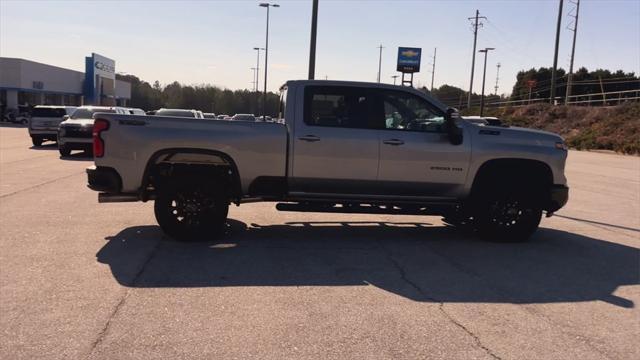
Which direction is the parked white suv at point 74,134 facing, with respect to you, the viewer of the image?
facing the viewer and to the left of the viewer

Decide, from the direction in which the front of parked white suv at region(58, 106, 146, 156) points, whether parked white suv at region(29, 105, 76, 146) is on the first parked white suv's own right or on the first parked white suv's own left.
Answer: on the first parked white suv's own right

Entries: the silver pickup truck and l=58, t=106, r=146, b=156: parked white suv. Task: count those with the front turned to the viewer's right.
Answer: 1

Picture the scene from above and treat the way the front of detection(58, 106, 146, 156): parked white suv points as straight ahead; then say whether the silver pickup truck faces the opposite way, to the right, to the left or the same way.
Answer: to the left

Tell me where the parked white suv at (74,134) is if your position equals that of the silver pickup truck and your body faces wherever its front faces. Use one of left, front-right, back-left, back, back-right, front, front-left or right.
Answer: back-left

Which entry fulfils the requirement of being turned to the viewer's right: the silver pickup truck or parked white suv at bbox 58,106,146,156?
the silver pickup truck

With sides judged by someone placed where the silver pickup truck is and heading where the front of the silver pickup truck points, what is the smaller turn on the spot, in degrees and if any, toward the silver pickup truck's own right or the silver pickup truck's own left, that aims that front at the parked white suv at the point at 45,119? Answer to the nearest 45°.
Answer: approximately 135° to the silver pickup truck's own left

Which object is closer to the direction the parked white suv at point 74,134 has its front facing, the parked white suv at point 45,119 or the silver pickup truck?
the silver pickup truck

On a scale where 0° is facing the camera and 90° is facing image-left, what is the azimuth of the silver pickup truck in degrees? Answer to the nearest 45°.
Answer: approximately 270°

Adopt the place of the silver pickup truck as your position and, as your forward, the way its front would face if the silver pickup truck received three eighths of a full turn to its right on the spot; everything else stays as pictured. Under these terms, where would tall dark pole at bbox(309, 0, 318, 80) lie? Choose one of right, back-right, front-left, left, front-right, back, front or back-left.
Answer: back-right
